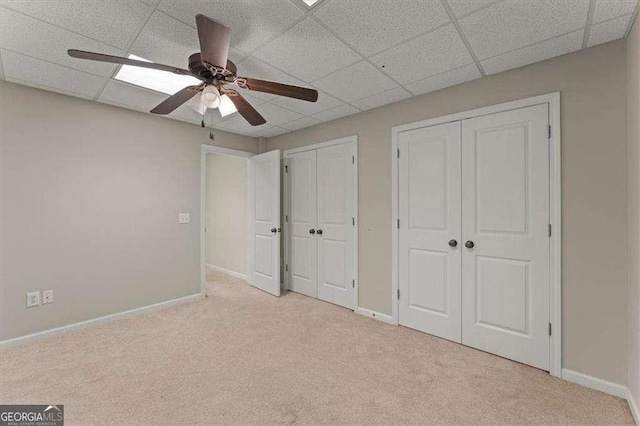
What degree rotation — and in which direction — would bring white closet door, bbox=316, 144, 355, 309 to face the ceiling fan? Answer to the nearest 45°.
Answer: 0° — it already faces it

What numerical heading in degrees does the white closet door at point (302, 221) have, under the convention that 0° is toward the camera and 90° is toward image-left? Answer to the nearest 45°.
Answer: approximately 45°

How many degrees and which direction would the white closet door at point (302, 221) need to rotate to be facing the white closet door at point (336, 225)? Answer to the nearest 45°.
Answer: approximately 90° to its left

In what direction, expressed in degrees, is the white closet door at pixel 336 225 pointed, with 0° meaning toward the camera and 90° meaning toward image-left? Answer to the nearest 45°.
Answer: approximately 45°

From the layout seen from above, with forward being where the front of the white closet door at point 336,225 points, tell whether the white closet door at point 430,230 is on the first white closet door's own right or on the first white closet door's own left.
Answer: on the first white closet door's own left

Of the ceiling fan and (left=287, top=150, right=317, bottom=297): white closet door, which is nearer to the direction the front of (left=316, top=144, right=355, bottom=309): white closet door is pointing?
the ceiling fan

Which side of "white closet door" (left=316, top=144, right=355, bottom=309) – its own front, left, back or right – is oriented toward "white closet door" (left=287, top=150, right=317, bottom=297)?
right

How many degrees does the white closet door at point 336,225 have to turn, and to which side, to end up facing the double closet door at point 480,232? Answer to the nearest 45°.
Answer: approximately 90° to its left

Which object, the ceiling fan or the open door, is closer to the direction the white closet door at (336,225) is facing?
the ceiling fan

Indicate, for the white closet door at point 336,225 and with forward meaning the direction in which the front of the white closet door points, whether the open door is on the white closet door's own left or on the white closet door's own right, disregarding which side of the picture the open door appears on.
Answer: on the white closet door's own right

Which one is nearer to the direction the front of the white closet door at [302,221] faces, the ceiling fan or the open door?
the ceiling fan
